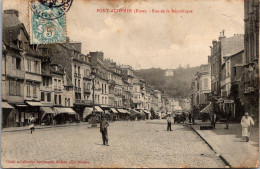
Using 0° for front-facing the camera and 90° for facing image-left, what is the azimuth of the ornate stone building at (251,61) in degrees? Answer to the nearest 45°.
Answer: approximately 90°
